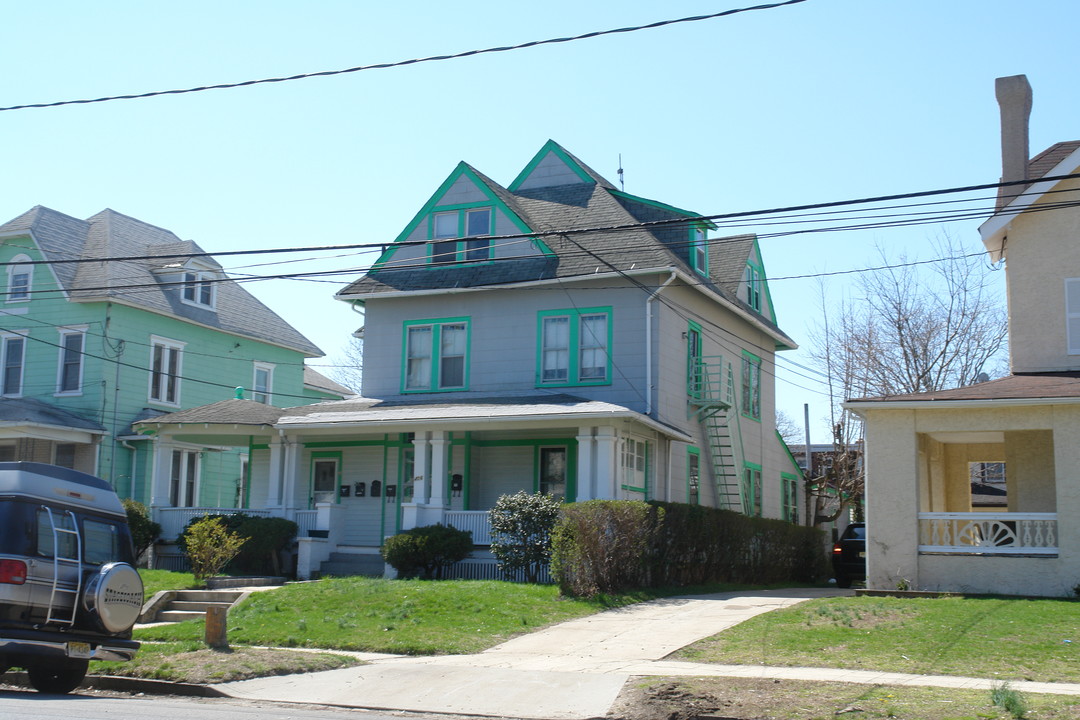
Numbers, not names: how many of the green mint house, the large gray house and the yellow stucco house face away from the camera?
0

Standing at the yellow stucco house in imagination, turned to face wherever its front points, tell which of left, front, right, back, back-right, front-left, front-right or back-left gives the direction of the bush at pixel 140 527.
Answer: right

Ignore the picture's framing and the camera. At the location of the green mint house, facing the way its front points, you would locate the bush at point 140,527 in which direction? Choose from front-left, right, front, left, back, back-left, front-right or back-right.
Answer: front-left

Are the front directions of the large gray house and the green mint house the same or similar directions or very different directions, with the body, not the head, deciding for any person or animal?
same or similar directions

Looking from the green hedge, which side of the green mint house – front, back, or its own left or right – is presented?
left

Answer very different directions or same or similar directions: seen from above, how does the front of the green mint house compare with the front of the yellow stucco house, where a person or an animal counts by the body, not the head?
same or similar directions

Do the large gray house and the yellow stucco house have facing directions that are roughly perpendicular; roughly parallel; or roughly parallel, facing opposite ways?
roughly parallel

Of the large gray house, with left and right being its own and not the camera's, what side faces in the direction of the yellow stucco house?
left

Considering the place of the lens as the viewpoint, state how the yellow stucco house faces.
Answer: facing the viewer

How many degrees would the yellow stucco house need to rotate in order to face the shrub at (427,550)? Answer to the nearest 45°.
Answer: approximately 90° to its right

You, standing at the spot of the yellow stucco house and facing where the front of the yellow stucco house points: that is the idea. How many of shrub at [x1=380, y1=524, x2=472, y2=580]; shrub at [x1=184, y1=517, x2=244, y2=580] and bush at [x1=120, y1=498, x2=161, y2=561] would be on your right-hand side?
3

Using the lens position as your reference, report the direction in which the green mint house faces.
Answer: facing the viewer and to the left of the viewer

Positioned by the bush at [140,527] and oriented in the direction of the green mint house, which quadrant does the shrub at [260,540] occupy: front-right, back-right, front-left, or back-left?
back-right

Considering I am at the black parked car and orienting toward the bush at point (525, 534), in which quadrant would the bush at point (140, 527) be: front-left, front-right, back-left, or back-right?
front-right
